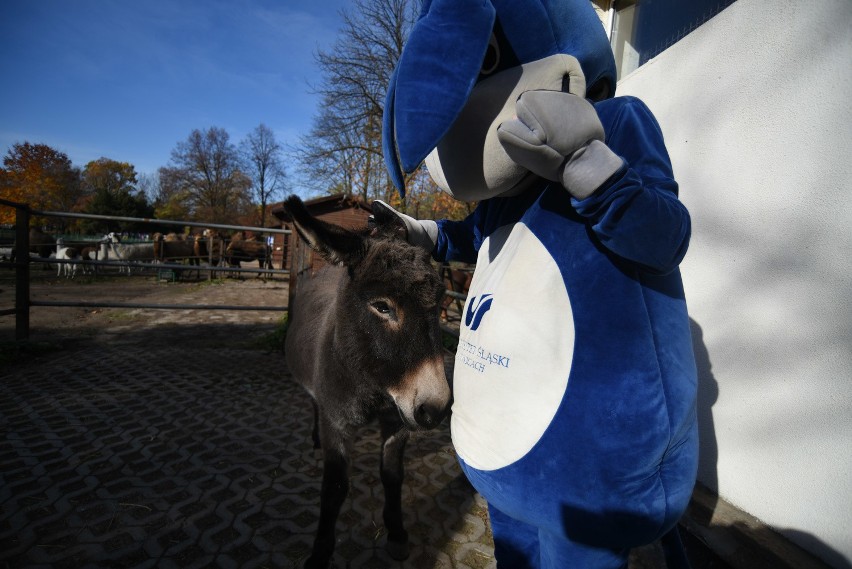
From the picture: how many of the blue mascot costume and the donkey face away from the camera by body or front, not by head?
0

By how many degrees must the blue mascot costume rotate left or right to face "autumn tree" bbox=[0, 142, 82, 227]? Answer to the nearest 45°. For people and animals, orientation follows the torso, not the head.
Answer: approximately 90° to its right

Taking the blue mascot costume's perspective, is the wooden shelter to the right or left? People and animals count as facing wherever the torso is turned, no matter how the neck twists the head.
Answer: on its right

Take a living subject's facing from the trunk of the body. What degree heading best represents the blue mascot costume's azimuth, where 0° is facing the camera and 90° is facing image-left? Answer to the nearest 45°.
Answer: approximately 45°

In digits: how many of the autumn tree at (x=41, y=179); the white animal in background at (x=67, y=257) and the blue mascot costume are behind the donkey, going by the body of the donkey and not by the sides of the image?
2

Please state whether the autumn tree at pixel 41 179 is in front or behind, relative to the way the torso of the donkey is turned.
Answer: behind
